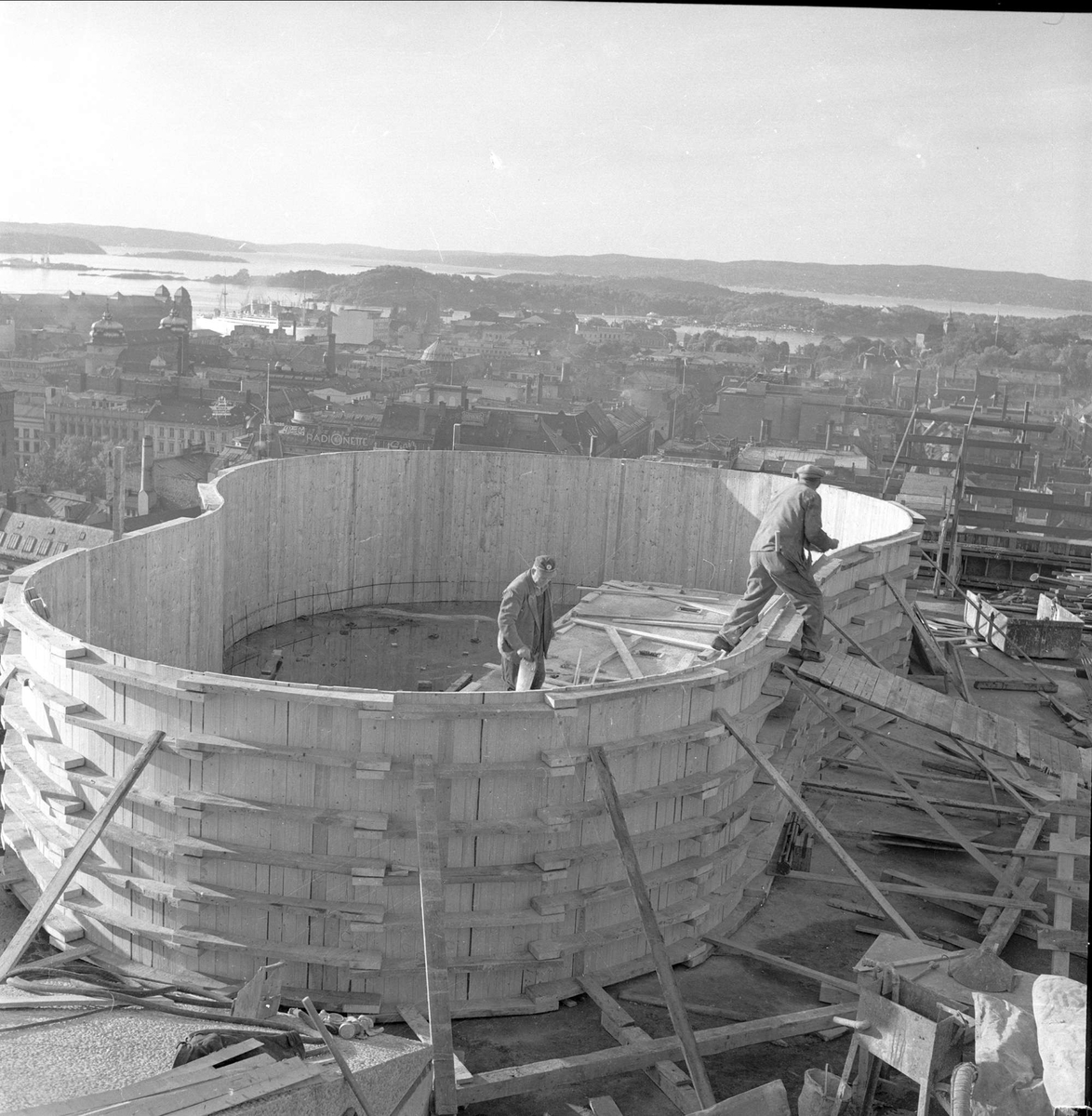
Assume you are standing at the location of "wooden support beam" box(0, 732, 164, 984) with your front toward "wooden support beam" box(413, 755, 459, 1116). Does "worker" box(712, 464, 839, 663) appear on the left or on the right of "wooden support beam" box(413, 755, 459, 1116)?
left

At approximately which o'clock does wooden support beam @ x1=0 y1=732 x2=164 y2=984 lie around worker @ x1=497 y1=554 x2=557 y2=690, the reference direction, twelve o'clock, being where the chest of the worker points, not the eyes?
The wooden support beam is roughly at 3 o'clock from the worker.

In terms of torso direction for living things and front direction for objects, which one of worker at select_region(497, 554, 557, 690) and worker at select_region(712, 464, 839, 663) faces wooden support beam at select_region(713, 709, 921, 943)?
worker at select_region(497, 554, 557, 690)

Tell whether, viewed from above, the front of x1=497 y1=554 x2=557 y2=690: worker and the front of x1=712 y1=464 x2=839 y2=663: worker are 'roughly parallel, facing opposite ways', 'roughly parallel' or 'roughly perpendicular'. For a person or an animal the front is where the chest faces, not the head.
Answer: roughly perpendicular

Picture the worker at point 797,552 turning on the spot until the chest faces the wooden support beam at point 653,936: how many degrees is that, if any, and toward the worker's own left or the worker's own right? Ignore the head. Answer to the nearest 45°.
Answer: approximately 135° to the worker's own right

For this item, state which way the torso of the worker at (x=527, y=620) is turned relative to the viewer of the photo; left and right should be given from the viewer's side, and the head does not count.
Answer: facing the viewer and to the right of the viewer

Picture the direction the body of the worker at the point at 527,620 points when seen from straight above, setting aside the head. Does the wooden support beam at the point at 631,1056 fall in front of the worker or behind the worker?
in front

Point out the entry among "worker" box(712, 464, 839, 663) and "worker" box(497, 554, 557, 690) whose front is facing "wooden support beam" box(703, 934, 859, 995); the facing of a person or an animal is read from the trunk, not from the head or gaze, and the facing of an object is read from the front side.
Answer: "worker" box(497, 554, 557, 690)

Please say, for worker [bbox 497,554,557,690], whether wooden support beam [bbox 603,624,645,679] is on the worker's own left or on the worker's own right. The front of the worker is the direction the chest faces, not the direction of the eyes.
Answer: on the worker's own left

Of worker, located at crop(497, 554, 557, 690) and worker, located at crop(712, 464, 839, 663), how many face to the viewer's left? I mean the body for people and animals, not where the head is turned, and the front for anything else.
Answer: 0

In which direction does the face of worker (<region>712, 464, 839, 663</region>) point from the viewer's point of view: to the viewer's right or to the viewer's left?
to the viewer's right

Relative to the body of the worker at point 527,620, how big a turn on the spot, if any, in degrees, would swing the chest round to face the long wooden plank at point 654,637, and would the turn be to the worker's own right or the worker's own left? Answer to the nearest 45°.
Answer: approximately 135° to the worker's own left

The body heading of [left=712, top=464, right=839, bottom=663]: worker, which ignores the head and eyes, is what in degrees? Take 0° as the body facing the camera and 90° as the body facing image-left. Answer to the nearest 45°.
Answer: approximately 225°
